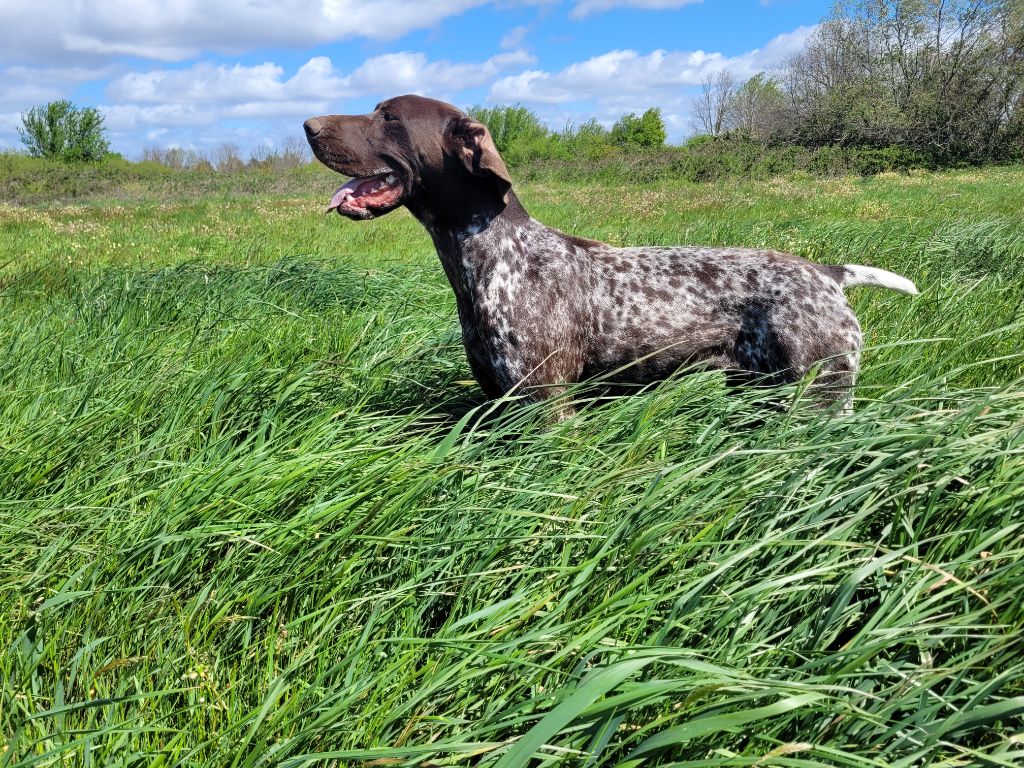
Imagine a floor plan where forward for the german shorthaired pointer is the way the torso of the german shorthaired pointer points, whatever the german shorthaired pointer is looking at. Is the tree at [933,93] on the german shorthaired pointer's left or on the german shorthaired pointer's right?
on the german shorthaired pointer's right

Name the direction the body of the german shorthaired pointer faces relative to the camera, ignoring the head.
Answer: to the viewer's left
